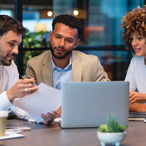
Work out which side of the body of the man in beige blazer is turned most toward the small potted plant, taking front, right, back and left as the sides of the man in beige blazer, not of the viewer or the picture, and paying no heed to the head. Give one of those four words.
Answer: front

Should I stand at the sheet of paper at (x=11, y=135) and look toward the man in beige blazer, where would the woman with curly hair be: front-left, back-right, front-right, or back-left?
front-right

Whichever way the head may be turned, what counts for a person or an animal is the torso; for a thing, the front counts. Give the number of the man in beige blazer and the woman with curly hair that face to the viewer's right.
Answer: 0

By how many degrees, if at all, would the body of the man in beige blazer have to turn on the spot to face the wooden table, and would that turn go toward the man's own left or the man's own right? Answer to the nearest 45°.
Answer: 0° — they already face it

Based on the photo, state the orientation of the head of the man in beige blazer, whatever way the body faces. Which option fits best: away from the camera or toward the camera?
toward the camera

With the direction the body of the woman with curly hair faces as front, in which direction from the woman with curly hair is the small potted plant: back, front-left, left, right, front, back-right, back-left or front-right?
front-left

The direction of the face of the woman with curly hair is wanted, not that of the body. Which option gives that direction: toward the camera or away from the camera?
toward the camera

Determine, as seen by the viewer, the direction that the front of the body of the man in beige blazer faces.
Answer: toward the camera

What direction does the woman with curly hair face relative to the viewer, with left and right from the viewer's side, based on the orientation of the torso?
facing the viewer and to the left of the viewer
